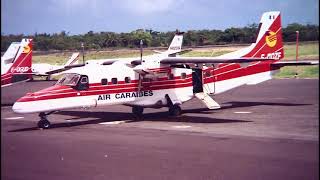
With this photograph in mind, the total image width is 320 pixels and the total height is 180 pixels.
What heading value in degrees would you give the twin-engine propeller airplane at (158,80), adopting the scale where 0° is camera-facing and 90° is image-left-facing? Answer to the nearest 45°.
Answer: approximately 45°
